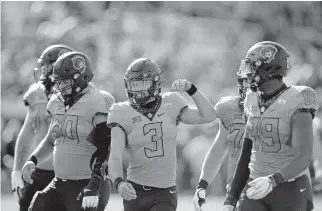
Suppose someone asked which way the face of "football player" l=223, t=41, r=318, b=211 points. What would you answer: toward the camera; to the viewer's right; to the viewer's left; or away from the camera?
to the viewer's left

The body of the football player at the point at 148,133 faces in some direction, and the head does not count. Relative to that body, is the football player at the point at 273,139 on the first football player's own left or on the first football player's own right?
on the first football player's own left

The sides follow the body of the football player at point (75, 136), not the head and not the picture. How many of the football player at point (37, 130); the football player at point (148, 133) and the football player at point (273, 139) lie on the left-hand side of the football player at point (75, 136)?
2

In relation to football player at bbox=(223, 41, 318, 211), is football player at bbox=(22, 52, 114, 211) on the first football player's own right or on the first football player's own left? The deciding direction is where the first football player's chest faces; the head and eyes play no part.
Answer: on the first football player's own right

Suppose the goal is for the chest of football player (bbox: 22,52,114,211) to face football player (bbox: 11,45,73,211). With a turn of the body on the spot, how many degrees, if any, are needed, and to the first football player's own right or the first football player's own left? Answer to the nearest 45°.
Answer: approximately 135° to the first football player's own right

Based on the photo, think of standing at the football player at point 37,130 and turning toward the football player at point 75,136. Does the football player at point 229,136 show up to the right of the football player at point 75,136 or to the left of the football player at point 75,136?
left

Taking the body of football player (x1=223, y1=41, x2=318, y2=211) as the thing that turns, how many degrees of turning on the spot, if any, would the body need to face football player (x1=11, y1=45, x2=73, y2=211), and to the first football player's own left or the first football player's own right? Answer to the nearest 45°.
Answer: approximately 90° to the first football player's own right

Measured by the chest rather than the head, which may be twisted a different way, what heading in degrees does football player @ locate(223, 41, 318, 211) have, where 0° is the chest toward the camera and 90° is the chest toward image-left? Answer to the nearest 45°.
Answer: approximately 45°

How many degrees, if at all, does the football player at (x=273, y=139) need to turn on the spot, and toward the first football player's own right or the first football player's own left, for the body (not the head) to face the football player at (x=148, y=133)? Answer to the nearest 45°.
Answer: approximately 45° to the first football player's own right

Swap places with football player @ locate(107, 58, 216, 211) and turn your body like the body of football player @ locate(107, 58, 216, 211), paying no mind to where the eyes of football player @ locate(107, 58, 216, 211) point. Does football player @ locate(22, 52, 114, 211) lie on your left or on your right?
on your right
